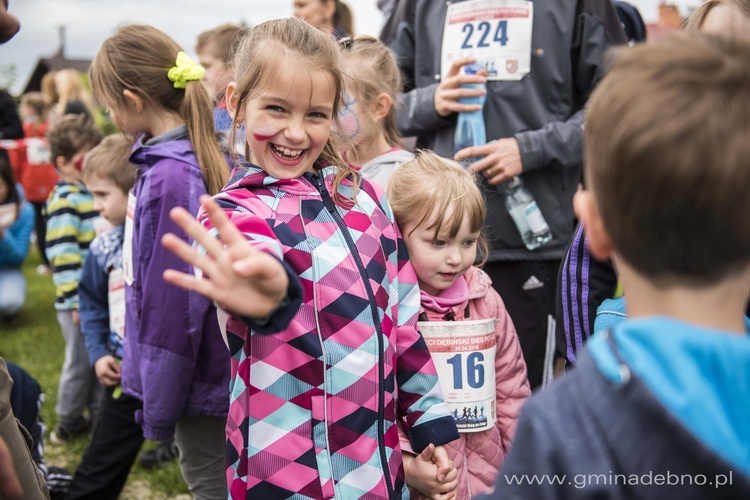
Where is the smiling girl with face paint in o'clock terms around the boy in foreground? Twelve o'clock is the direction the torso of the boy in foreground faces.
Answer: The smiling girl with face paint is roughly at 10 o'clock from the boy in foreground.

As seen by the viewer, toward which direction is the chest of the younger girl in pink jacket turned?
toward the camera

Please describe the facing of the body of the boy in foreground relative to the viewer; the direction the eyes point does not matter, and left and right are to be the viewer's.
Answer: facing away from the viewer

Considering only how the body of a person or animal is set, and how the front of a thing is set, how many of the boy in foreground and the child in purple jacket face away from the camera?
1

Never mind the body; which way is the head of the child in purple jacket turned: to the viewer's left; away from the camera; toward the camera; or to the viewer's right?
to the viewer's left

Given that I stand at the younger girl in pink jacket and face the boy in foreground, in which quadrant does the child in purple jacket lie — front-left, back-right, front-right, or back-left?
back-right

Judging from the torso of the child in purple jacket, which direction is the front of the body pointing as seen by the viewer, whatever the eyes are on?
to the viewer's left

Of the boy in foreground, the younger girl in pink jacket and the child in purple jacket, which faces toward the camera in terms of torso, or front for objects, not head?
the younger girl in pink jacket

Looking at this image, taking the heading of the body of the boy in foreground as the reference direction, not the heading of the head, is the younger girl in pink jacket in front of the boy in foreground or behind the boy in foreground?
in front

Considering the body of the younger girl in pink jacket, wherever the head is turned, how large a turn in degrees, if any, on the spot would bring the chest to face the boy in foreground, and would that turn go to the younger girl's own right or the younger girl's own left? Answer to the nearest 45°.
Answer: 0° — they already face them

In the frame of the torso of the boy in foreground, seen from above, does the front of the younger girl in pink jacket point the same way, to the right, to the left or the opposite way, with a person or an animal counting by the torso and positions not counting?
the opposite way
